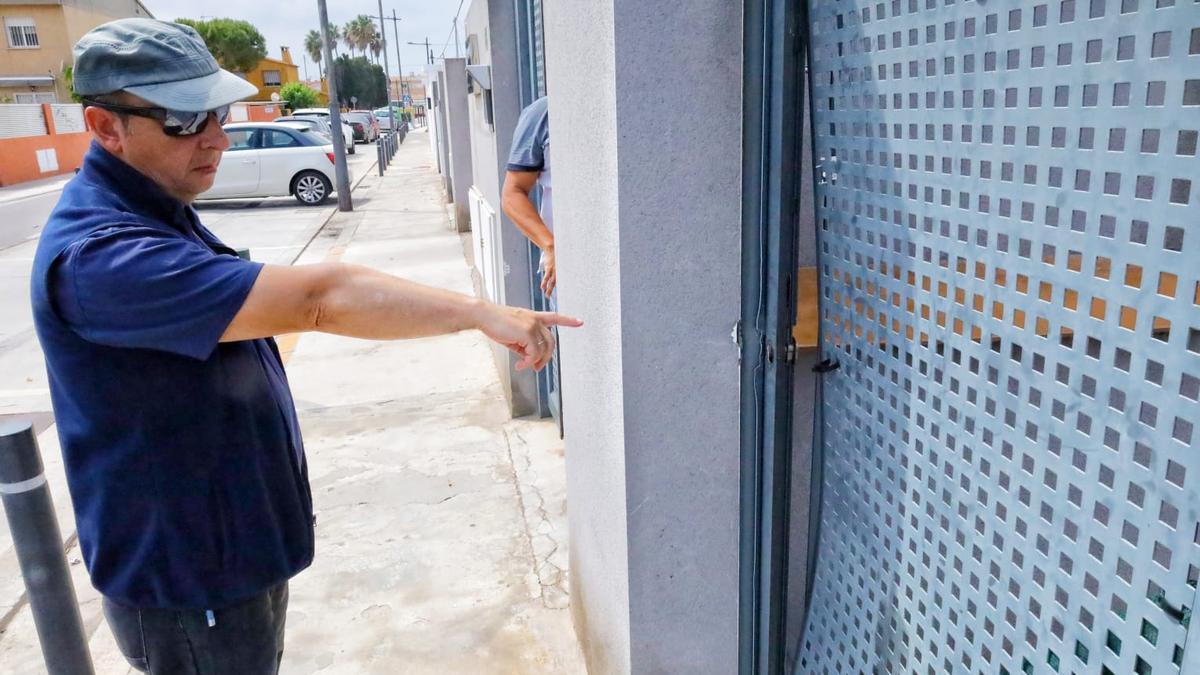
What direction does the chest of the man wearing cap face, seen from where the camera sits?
to the viewer's right

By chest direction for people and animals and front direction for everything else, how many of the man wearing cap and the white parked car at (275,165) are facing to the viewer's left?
1

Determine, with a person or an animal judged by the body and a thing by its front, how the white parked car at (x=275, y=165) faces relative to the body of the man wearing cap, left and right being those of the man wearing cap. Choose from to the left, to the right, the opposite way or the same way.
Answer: the opposite way

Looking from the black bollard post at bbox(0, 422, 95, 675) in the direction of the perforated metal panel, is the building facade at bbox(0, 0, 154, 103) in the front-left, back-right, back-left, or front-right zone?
back-left

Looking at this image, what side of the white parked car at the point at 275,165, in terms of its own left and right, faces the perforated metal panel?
left

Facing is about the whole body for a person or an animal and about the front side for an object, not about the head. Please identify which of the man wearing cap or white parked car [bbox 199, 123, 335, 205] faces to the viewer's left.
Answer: the white parked car

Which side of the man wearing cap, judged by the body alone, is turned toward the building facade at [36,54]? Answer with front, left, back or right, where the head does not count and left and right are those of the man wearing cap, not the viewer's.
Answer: left

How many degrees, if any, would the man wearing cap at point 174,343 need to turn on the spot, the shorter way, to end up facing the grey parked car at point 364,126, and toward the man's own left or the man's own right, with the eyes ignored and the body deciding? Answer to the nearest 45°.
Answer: approximately 90° to the man's own left

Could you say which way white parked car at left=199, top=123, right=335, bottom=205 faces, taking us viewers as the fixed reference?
facing to the left of the viewer

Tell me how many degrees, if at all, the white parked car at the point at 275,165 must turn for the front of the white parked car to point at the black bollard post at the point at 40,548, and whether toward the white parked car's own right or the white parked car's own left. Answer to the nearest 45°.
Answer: approximately 90° to the white parked car's own left

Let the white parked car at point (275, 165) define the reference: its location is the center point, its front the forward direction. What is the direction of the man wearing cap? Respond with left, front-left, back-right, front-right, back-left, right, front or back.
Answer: left

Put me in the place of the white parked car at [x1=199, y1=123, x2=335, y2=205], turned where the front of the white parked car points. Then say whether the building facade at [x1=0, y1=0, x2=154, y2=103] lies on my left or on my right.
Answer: on my right
